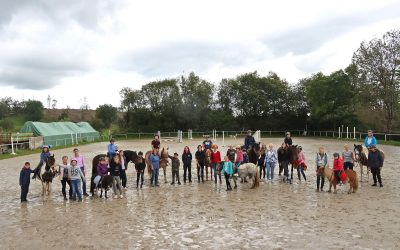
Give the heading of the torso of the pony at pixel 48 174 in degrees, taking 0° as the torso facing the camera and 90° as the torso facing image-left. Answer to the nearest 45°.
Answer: approximately 315°

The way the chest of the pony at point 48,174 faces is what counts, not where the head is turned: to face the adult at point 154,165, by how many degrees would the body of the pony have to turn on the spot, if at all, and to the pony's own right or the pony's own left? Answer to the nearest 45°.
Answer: approximately 45° to the pony's own left

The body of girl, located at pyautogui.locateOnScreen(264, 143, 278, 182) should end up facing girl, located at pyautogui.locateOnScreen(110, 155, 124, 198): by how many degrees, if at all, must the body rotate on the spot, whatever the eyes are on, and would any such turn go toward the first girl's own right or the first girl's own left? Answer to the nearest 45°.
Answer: approximately 45° to the first girl's own right

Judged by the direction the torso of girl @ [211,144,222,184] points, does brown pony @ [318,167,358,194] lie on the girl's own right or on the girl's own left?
on the girl's own left

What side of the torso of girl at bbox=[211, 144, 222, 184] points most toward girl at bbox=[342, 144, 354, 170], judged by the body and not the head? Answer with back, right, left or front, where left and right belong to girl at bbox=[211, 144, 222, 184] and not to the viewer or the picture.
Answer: left

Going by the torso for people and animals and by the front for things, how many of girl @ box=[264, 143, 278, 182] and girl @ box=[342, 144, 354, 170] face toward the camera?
2

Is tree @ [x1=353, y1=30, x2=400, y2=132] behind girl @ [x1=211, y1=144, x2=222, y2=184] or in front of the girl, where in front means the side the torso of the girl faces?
behind

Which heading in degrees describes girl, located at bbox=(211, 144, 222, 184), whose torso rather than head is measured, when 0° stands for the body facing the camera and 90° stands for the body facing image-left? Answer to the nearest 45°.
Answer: approximately 0°

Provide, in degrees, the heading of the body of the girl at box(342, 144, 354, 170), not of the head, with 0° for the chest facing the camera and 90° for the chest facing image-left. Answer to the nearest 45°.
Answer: approximately 0°

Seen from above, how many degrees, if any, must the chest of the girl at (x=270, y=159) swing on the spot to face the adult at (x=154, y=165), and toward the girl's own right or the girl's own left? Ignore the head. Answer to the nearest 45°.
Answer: approximately 90° to the girl's own right
